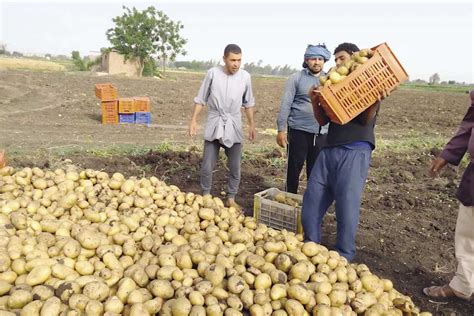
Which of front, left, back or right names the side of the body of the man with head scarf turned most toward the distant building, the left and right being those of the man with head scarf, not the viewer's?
back

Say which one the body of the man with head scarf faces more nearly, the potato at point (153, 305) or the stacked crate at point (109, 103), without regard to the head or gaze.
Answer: the potato

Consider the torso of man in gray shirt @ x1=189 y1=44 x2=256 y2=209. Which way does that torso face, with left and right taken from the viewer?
facing the viewer

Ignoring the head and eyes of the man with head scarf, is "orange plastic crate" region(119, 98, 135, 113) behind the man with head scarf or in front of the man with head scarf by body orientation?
behind

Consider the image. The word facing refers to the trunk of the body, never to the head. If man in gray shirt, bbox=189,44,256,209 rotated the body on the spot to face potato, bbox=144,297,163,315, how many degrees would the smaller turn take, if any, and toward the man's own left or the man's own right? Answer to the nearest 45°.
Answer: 0° — they already face it

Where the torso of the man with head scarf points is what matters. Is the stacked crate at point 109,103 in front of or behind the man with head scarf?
behind

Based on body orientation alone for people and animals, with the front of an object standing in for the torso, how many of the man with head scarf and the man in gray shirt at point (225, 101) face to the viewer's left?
0

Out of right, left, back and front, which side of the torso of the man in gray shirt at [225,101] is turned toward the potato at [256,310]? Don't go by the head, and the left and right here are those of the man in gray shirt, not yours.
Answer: front

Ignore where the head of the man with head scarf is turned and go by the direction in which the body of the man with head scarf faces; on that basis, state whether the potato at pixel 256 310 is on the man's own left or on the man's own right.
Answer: on the man's own right

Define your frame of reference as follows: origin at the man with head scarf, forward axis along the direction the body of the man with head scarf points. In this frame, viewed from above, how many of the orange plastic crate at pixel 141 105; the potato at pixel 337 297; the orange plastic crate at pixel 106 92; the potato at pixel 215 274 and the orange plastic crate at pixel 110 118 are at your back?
3

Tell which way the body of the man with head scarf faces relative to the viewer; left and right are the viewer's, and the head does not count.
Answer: facing the viewer and to the right of the viewer

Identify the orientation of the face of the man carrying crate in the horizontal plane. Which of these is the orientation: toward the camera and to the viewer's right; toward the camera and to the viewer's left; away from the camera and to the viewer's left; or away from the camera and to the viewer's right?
toward the camera and to the viewer's left

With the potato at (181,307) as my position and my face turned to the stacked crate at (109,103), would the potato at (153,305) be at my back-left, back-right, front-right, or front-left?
front-left

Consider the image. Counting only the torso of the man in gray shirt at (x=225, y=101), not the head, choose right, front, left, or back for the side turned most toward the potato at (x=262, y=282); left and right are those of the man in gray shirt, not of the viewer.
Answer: front

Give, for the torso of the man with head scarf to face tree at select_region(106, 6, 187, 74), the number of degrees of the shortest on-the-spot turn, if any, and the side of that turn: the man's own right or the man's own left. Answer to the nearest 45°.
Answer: approximately 180°
